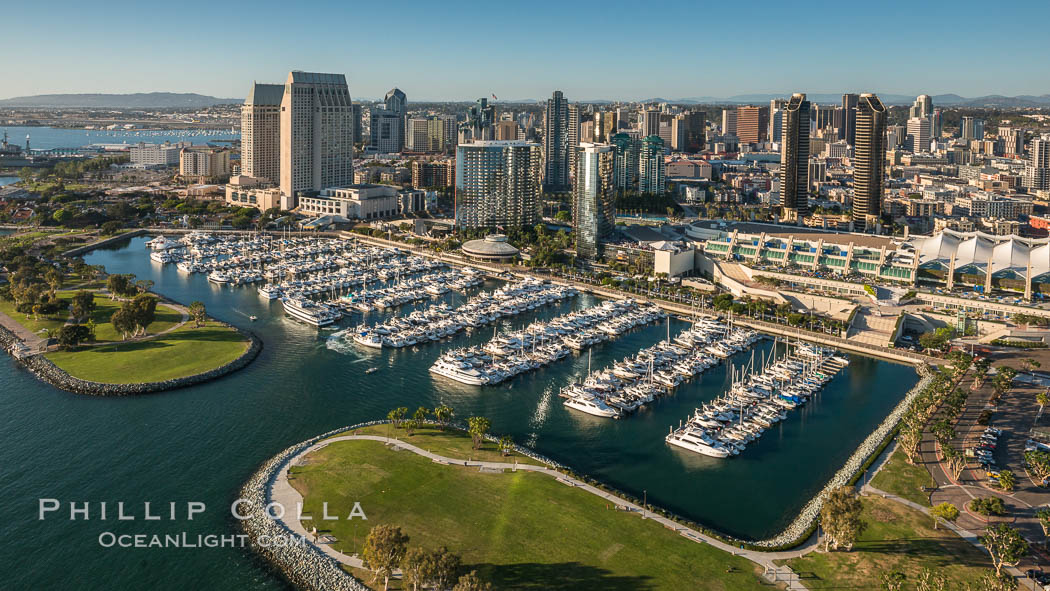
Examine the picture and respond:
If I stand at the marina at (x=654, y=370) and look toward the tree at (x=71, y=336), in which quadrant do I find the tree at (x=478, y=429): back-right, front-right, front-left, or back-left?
front-left

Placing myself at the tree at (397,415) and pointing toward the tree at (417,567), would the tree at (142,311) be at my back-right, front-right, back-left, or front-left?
back-right

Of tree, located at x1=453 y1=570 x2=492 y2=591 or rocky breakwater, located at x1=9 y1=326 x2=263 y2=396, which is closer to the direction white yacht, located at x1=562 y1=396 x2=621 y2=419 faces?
the tree

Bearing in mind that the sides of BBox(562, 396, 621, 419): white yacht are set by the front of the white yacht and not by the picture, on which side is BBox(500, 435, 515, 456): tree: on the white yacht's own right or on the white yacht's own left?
on the white yacht's own right

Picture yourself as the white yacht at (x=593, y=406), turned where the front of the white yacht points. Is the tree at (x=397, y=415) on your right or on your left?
on your right
